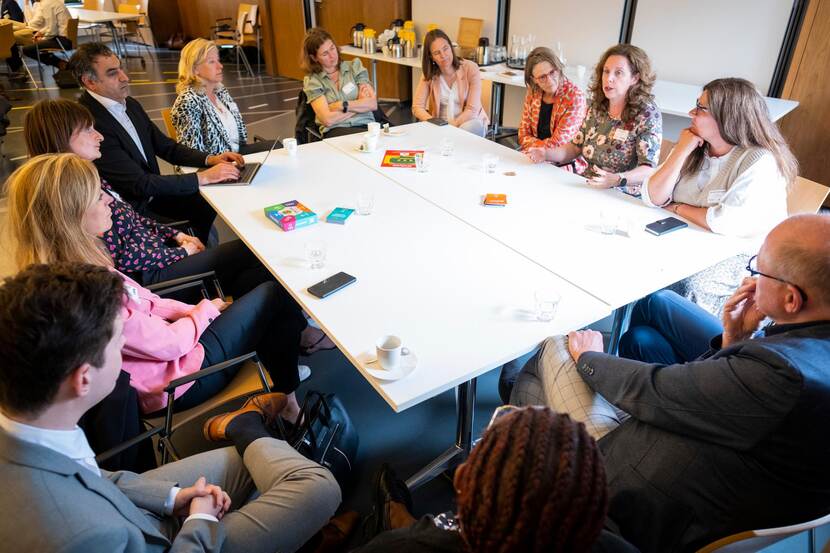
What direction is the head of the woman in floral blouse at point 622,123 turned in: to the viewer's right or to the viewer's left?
to the viewer's left

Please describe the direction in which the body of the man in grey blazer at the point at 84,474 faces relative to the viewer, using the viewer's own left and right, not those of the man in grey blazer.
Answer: facing away from the viewer and to the right of the viewer

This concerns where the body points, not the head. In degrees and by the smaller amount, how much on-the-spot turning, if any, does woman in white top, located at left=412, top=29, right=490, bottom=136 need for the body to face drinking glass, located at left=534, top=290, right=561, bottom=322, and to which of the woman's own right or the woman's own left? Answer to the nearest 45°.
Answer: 0° — they already face it

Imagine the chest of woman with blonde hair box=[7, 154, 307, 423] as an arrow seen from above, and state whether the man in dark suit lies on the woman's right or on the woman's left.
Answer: on the woman's left

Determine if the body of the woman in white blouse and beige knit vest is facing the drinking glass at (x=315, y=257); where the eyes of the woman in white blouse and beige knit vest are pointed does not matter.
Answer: yes

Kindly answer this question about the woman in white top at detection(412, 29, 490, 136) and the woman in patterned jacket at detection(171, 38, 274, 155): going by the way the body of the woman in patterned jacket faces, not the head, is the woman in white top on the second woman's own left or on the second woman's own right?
on the second woman's own left

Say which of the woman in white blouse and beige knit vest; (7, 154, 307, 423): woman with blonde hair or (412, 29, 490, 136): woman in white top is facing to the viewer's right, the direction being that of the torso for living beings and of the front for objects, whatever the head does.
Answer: the woman with blonde hair

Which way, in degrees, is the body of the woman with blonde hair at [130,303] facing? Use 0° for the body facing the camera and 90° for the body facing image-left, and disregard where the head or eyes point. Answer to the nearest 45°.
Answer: approximately 270°

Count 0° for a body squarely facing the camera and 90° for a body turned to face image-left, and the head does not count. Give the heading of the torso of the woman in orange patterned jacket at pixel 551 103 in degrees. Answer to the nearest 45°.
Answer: approximately 45°

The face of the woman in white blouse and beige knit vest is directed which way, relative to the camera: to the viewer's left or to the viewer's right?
to the viewer's left

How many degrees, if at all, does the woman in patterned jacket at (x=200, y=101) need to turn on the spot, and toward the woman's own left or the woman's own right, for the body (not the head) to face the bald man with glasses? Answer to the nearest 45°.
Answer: approximately 45° to the woman's own right

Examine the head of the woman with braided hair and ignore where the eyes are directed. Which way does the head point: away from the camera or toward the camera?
away from the camera

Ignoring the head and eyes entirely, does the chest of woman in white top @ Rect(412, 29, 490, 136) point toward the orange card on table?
yes
